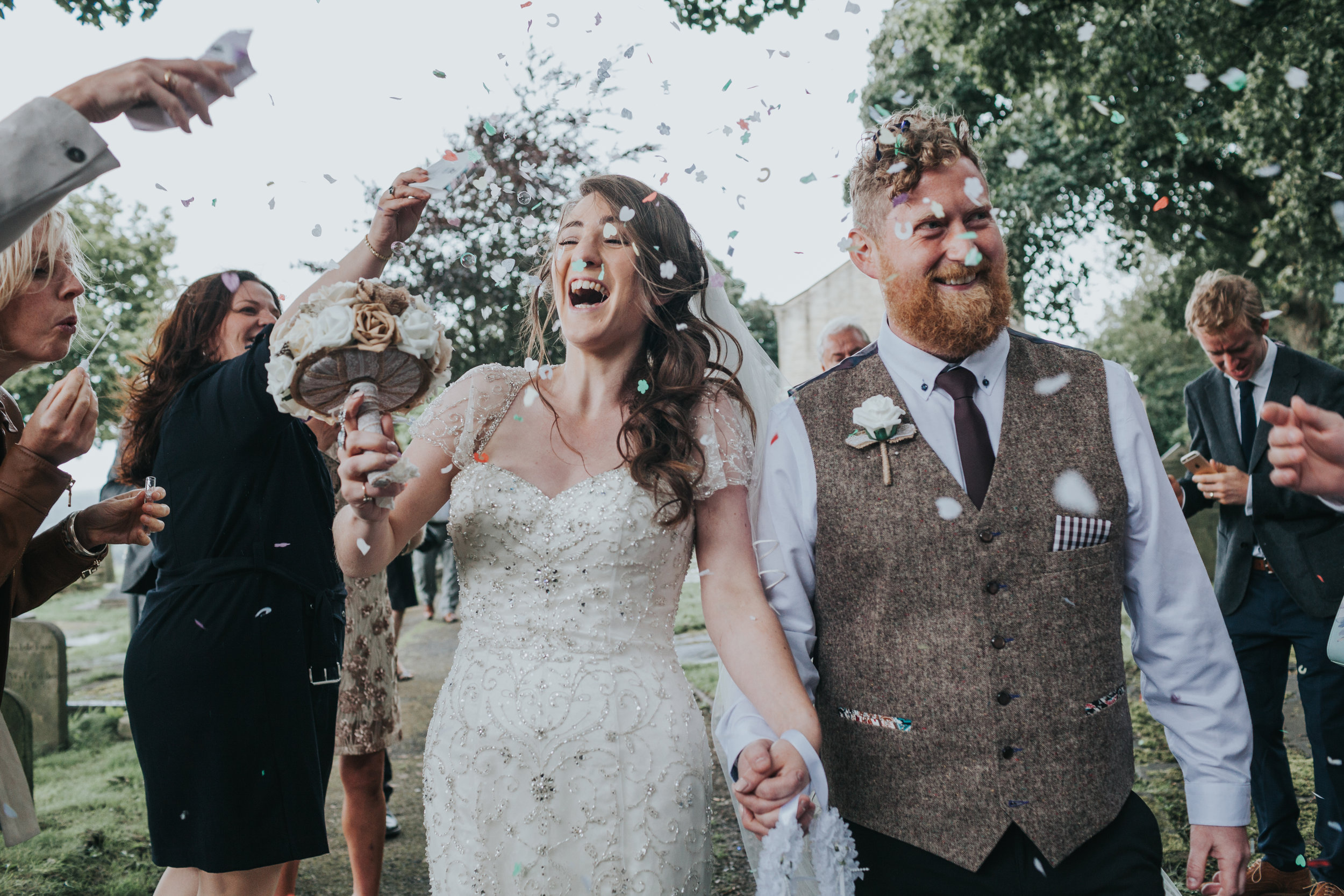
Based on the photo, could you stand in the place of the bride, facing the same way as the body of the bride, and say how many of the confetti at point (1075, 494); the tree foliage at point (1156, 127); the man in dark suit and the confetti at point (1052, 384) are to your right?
0

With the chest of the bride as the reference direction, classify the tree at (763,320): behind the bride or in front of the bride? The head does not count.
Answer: behind

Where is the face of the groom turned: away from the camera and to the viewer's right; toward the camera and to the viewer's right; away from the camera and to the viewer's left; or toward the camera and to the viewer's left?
toward the camera and to the viewer's right

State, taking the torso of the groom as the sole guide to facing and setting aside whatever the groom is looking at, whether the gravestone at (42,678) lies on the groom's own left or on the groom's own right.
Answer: on the groom's own right

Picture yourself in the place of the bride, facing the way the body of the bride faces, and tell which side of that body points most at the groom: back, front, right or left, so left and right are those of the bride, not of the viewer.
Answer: left

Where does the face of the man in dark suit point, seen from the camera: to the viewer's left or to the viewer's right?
to the viewer's left

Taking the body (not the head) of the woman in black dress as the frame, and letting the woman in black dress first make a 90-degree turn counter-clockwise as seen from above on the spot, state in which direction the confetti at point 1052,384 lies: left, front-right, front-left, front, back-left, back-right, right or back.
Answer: back-right

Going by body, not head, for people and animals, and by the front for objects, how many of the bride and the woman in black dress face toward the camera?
1

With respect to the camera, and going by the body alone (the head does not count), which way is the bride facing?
toward the camera

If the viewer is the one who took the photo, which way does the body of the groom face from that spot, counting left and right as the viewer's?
facing the viewer

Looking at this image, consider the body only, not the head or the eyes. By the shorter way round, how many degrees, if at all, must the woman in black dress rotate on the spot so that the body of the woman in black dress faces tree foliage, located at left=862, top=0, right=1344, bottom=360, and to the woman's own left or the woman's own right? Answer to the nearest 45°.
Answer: approximately 45° to the woman's own left

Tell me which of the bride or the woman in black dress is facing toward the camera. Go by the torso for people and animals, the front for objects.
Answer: the bride

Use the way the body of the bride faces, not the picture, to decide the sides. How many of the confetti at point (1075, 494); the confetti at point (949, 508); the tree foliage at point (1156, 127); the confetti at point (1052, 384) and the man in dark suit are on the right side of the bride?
0

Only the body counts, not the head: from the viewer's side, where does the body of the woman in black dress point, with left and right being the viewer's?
facing to the right of the viewer

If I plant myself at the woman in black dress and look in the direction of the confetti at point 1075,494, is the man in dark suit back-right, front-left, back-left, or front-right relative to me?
front-left

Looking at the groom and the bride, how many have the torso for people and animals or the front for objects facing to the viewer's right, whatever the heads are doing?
0

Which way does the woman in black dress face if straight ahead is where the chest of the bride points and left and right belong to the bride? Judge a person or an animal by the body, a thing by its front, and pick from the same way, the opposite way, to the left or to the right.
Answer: to the left

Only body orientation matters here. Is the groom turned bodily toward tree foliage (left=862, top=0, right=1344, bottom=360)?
no
